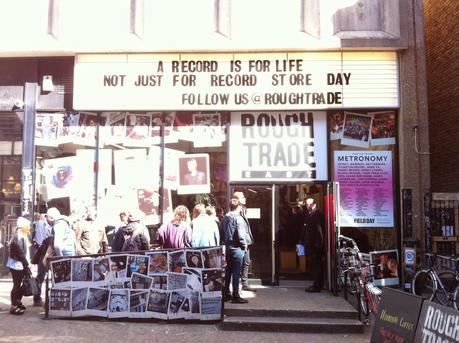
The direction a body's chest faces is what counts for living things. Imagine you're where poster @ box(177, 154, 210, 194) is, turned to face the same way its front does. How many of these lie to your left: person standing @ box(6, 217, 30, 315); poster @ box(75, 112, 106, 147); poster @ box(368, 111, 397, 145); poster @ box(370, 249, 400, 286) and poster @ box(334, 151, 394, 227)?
3

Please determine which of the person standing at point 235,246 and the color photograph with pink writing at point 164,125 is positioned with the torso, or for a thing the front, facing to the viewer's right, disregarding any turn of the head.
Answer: the person standing

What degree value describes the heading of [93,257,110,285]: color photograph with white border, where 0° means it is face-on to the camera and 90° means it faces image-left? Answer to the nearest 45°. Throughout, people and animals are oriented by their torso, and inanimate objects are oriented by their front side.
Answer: approximately 0°

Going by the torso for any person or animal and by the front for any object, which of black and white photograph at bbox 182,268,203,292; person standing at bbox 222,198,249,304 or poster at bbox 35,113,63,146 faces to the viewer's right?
the person standing
